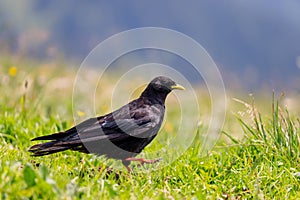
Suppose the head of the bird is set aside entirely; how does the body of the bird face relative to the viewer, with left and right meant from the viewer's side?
facing to the right of the viewer
